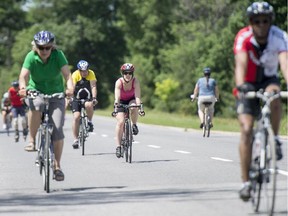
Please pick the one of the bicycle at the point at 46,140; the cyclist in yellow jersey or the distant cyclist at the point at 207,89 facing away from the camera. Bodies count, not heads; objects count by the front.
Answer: the distant cyclist

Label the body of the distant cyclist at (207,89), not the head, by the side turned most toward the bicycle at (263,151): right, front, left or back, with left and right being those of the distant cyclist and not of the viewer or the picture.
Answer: back

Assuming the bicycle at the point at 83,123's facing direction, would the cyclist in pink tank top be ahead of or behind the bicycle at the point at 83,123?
ahead

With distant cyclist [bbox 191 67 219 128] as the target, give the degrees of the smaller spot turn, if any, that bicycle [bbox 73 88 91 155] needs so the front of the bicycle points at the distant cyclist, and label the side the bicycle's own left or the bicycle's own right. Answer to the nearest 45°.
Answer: approximately 135° to the bicycle's own left

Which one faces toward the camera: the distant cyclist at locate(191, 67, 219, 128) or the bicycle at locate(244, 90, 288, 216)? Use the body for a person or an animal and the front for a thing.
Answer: the bicycle

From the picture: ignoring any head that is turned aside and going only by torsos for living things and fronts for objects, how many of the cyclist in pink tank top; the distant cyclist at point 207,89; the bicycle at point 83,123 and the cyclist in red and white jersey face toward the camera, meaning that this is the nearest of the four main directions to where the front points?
3

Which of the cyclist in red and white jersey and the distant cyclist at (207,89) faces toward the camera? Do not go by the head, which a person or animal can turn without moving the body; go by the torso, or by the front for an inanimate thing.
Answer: the cyclist in red and white jersey

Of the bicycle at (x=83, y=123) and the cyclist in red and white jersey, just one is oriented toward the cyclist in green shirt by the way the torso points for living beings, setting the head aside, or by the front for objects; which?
the bicycle

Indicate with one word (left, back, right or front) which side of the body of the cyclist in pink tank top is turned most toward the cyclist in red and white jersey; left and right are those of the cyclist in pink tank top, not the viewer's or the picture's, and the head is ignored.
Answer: front

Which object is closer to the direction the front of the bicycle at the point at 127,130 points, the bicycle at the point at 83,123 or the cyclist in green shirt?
the cyclist in green shirt

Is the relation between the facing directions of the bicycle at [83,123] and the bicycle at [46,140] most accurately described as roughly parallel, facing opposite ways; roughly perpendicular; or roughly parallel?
roughly parallel

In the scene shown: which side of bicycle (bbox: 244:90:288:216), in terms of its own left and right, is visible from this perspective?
front

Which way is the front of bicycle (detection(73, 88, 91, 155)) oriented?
toward the camera

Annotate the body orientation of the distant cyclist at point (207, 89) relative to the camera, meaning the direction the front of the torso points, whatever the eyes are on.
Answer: away from the camera
